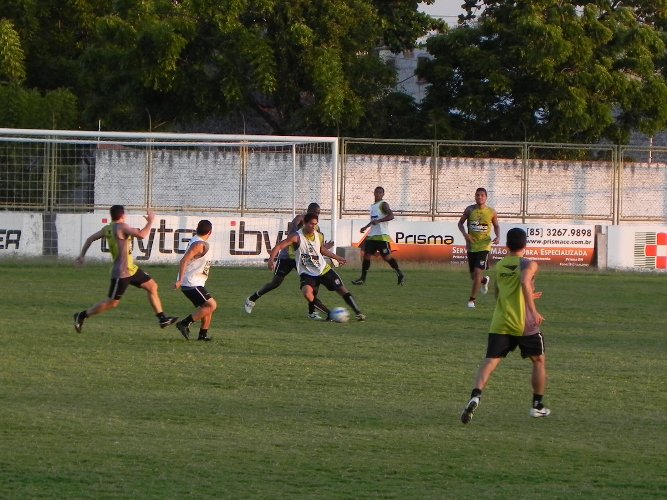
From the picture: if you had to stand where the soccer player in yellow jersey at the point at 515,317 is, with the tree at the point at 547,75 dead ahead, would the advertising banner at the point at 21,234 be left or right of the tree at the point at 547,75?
left

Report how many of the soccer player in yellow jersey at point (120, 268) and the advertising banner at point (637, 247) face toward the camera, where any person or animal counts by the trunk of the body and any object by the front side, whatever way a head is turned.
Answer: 1

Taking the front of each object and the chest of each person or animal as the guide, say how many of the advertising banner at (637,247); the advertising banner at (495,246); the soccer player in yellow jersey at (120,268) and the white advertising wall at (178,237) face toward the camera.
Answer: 3

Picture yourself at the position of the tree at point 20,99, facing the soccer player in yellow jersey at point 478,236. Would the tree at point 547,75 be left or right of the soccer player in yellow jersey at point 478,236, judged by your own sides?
left

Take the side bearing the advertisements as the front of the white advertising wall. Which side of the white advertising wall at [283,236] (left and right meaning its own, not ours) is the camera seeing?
front

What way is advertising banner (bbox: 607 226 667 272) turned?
toward the camera

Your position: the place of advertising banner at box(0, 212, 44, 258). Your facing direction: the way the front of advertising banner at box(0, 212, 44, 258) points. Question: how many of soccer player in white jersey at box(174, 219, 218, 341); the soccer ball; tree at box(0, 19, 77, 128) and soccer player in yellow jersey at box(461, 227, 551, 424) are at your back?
1

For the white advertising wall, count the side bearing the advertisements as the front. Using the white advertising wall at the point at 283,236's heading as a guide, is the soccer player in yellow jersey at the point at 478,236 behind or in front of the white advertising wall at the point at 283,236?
in front

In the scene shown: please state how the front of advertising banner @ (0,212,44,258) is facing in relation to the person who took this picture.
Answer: facing the viewer

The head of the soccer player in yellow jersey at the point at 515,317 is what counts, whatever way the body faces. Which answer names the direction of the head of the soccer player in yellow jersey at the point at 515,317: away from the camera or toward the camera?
away from the camera
